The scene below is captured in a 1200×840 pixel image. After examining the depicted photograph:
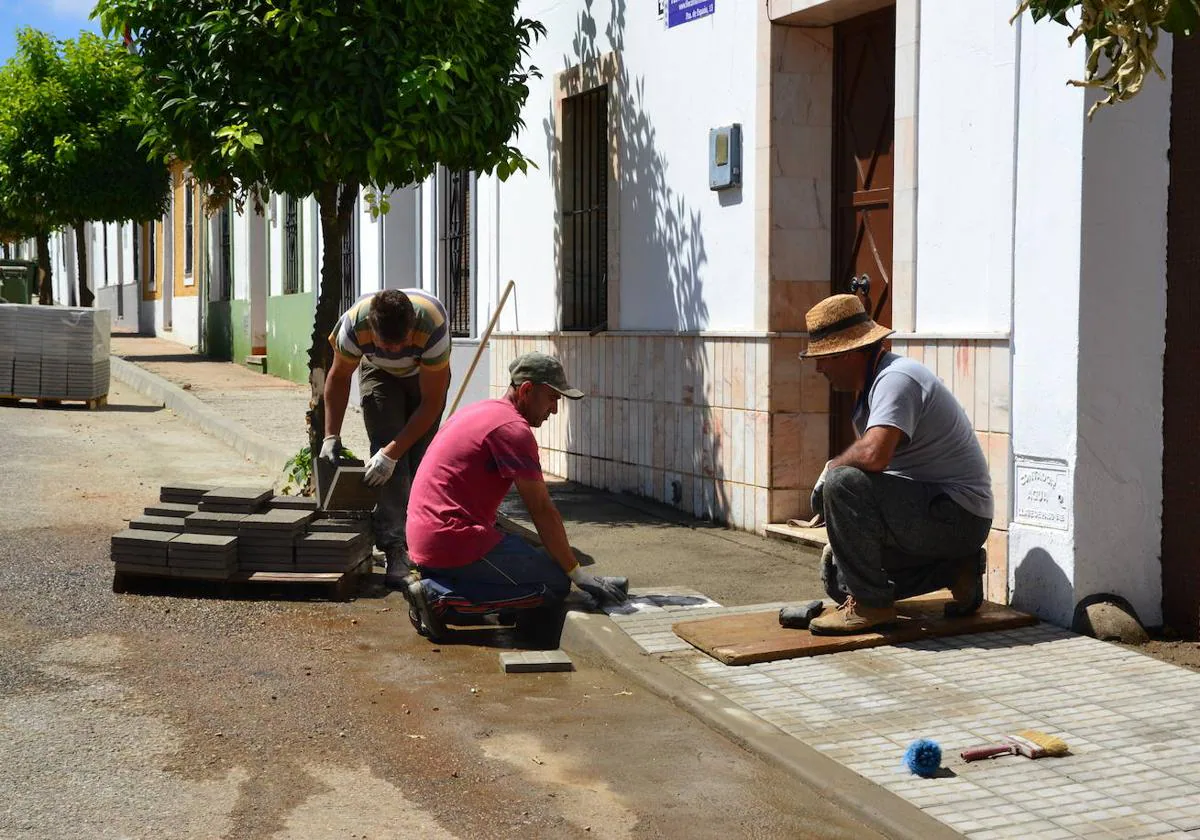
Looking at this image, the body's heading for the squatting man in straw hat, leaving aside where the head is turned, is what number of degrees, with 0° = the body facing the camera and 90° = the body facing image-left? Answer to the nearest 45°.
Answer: approximately 90°

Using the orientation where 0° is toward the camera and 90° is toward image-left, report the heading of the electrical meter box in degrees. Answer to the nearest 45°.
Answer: approximately 45°

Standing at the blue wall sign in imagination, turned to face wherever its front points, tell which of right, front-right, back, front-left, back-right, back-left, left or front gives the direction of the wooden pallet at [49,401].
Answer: right

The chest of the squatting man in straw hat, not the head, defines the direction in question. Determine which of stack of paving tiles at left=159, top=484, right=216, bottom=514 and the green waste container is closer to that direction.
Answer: the stack of paving tiles

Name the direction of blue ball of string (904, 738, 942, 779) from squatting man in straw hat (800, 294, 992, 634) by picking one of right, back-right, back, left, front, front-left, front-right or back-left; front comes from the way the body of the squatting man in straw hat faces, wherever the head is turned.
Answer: left

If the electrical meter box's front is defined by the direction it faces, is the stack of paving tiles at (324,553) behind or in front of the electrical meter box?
in front

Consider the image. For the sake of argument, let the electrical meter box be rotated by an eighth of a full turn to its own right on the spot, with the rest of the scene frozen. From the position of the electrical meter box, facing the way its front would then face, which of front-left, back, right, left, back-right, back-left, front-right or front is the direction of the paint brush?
left

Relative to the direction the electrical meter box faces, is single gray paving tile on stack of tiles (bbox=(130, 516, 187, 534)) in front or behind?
in front

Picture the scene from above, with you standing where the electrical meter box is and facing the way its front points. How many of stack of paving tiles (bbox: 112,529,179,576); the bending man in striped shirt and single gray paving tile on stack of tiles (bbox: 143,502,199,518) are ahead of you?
3

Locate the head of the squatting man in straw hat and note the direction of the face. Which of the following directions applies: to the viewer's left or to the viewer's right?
to the viewer's left

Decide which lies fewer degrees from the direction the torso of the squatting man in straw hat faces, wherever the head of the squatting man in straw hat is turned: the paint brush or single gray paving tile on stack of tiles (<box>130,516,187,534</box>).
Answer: the single gray paving tile on stack of tiles
